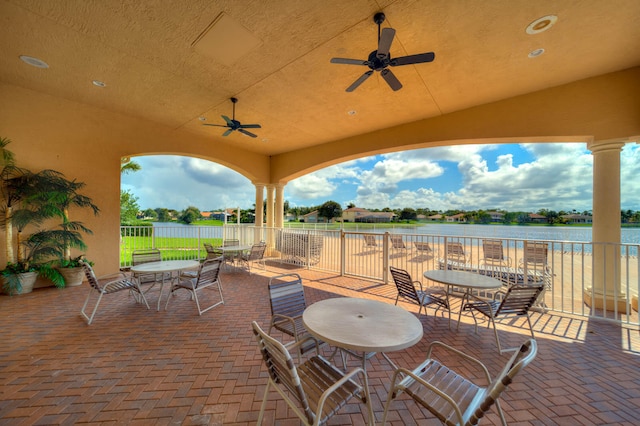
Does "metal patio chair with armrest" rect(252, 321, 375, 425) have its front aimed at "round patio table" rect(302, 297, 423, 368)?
yes

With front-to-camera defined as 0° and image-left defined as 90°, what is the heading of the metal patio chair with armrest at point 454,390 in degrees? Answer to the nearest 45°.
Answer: approximately 135°

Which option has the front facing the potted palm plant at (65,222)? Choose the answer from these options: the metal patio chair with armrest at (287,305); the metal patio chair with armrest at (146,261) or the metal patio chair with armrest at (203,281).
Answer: the metal patio chair with armrest at (203,281)

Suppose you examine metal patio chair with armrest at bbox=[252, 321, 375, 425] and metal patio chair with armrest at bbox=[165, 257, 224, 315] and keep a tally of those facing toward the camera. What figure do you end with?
0

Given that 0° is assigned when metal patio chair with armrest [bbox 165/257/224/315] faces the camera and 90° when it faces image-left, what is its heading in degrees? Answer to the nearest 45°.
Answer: approximately 135°

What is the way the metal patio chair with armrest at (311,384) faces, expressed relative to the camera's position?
facing away from the viewer and to the right of the viewer

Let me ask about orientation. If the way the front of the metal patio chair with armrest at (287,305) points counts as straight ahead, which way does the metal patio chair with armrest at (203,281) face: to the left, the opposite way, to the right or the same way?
the opposite way

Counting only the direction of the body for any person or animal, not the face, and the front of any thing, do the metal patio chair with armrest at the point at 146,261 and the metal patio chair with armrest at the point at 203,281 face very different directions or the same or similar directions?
very different directions

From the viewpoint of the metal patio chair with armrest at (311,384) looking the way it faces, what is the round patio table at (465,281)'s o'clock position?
The round patio table is roughly at 12 o'clock from the metal patio chair with armrest.

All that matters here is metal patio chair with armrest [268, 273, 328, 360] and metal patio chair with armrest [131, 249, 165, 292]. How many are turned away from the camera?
0

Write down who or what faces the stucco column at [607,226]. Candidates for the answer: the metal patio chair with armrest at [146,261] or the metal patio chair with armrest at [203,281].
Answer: the metal patio chair with armrest at [146,261]

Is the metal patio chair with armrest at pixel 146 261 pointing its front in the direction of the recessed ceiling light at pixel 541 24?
yes

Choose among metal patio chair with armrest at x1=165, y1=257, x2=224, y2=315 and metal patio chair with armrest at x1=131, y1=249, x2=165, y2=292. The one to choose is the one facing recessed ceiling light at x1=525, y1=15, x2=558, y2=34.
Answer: metal patio chair with armrest at x1=131, y1=249, x2=165, y2=292
